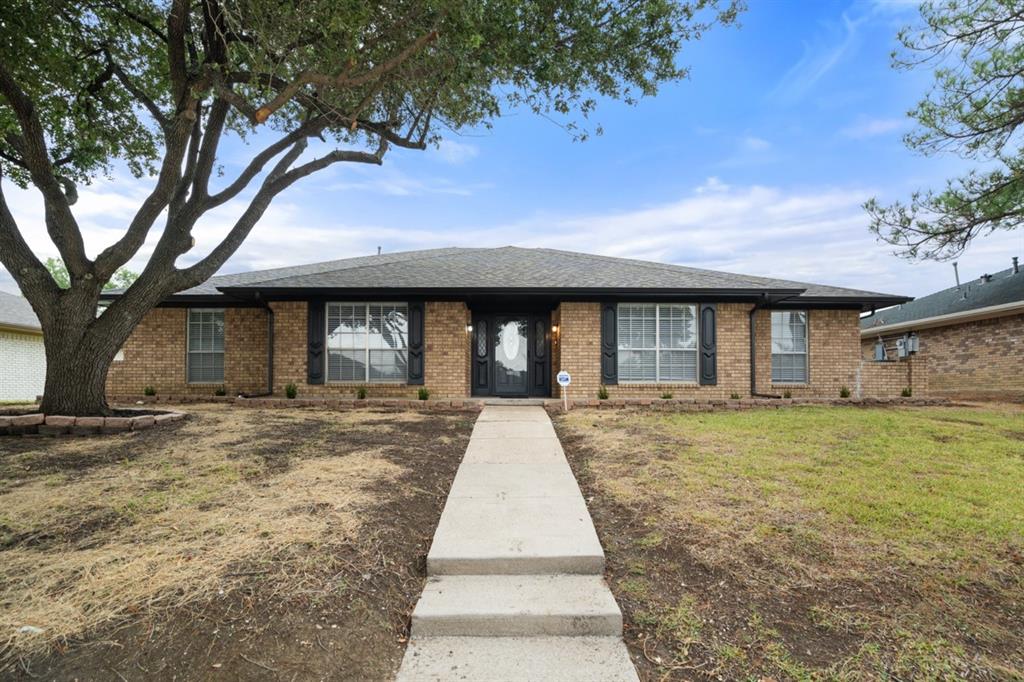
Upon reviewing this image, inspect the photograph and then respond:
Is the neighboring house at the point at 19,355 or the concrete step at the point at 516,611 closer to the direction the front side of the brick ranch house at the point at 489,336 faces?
the concrete step

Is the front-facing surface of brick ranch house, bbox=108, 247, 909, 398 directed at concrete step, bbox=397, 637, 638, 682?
yes

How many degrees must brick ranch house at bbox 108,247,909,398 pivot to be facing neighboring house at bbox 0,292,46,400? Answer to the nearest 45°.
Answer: approximately 90° to its right

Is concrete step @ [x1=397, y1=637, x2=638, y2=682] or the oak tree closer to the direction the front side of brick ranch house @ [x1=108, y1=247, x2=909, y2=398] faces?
the concrete step

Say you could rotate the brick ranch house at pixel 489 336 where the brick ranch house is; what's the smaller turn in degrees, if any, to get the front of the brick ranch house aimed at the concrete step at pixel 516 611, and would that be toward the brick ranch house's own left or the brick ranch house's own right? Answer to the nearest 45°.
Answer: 0° — it already faces it

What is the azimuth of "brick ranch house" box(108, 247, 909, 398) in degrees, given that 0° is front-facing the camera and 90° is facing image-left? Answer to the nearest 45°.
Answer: approximately 0°

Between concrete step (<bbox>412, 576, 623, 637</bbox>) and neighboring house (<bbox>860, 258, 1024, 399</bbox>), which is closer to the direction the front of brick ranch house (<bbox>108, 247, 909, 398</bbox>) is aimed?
the concrete step

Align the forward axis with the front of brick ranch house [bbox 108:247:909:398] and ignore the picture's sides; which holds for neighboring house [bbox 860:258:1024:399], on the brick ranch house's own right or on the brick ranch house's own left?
on the brick ranch house's own left
